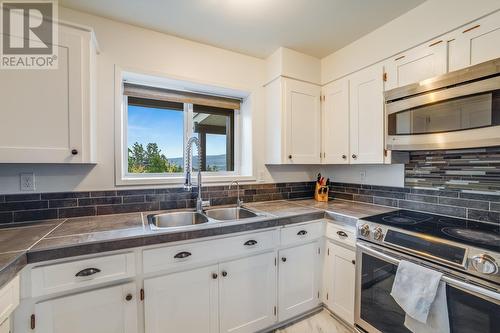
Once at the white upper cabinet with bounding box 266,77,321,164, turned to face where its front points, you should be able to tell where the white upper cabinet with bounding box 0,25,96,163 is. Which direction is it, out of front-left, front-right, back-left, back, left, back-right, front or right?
right

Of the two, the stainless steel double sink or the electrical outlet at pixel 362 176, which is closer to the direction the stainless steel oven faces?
the stainless steel double sink

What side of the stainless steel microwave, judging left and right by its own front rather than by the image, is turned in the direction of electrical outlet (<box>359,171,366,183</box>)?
right

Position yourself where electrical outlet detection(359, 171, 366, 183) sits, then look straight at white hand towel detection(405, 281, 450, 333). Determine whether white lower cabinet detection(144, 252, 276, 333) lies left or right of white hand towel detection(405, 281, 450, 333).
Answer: right

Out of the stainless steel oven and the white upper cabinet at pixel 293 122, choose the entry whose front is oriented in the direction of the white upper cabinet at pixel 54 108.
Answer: the stainless steel oven

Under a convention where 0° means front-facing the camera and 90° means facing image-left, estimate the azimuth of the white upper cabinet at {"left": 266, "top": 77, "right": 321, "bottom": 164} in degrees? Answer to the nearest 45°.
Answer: approximately 315°

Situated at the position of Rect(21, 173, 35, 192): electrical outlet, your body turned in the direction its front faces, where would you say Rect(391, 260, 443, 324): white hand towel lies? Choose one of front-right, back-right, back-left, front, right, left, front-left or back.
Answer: front-left

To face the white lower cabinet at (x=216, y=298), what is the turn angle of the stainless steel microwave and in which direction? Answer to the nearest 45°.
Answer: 0° — it already faces it

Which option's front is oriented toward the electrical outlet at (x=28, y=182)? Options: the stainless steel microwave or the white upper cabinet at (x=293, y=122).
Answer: the stainless steel microwave

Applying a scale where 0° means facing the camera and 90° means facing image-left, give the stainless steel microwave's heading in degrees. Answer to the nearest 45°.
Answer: approximately 45°

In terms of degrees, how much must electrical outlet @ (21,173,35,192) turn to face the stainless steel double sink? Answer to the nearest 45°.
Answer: approximately 45° to its left

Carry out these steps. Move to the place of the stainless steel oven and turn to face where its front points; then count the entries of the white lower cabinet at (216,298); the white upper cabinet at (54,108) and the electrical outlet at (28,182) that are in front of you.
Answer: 3

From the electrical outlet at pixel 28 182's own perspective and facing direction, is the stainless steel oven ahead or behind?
ahead
